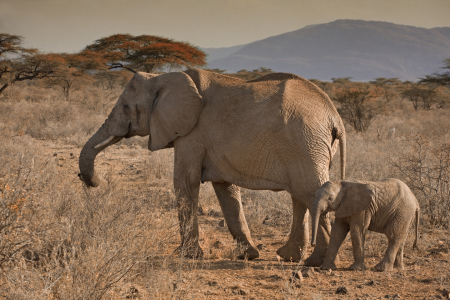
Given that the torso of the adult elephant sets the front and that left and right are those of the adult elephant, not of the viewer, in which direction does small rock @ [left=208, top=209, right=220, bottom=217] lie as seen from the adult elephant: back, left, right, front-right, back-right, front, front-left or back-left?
right

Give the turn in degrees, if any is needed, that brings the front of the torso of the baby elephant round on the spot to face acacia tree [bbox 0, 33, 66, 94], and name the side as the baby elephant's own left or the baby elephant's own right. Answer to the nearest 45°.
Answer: approximately 45° to the baby elephant's own right

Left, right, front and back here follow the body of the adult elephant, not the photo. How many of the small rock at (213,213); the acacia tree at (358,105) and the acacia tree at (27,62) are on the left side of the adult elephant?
0

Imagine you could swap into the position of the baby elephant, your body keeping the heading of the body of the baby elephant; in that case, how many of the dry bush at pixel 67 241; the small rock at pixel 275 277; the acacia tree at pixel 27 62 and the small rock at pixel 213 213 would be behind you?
0

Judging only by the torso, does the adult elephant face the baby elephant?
no

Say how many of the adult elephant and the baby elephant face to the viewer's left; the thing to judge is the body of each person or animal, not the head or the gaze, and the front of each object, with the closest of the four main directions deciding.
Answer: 2

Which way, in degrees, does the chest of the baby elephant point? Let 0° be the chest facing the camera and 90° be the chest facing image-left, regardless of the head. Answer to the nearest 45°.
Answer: approximately 90°

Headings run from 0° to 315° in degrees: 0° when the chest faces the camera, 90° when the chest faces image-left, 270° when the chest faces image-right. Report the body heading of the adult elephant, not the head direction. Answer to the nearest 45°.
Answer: approximately 90°

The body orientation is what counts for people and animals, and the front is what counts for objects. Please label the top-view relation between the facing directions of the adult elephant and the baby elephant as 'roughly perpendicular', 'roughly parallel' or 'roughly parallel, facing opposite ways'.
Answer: roughly parallel

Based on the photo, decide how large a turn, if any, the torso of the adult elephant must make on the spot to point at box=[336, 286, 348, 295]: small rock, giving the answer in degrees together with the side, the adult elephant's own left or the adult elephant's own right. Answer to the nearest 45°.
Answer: approximately 135° to the adult elephant's own left

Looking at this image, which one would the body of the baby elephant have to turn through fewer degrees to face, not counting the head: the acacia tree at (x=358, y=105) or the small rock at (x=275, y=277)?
the small rock
